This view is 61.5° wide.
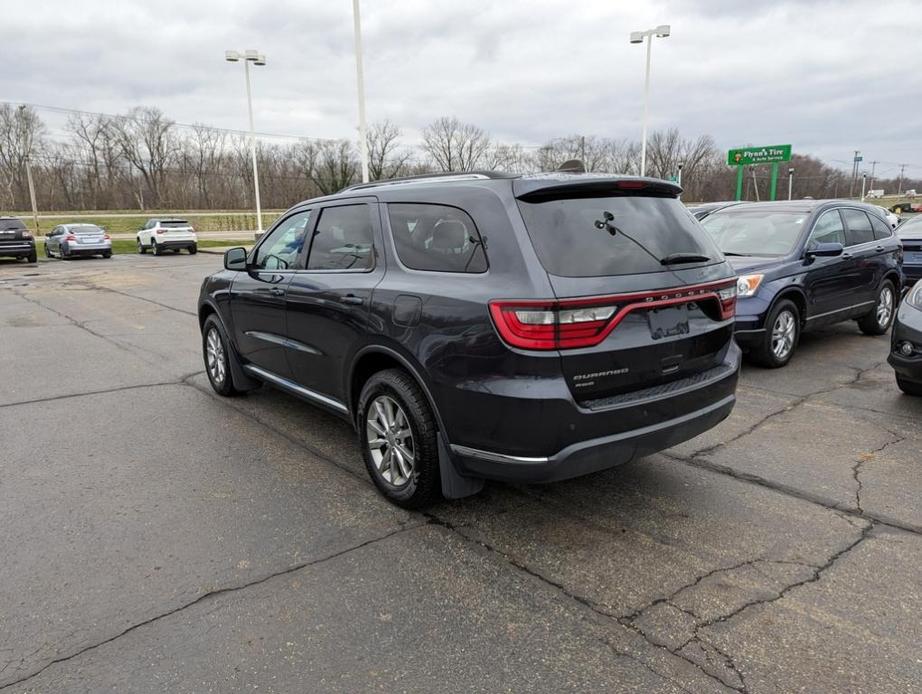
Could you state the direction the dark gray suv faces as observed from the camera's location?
facing away from the viewer and to the left of the viewer

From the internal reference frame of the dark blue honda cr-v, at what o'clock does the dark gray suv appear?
The dark gray suv is roughly at 11 o'clock from the dark blue honda cr-v.

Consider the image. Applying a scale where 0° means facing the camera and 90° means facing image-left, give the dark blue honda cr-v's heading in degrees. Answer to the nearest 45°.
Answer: approximately 45°

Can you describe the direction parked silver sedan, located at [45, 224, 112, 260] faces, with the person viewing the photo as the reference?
facing away from the viewer and to the left of the viewer

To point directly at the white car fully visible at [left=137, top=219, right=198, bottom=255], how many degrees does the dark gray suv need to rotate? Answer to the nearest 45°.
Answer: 0° — it already faces it

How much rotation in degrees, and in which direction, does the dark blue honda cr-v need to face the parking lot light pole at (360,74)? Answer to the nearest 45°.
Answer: approximately 90° to its right

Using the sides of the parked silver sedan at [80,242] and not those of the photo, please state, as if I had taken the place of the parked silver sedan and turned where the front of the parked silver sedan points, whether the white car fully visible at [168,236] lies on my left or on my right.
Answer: on my right

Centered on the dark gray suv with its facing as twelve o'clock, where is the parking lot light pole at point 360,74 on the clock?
The parking lot light pole is roughly at 1 o'clock from the dark gray suv.

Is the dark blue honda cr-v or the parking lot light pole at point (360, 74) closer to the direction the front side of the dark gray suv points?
the parking lot light pole

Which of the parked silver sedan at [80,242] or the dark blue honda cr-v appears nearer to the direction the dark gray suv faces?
the parked silver sedan

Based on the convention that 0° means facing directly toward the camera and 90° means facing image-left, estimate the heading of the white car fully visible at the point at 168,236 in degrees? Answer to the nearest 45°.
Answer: approximately 135°

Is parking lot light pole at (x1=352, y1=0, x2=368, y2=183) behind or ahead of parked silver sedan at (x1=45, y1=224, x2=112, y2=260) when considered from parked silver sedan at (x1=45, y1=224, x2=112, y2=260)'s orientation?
behind
